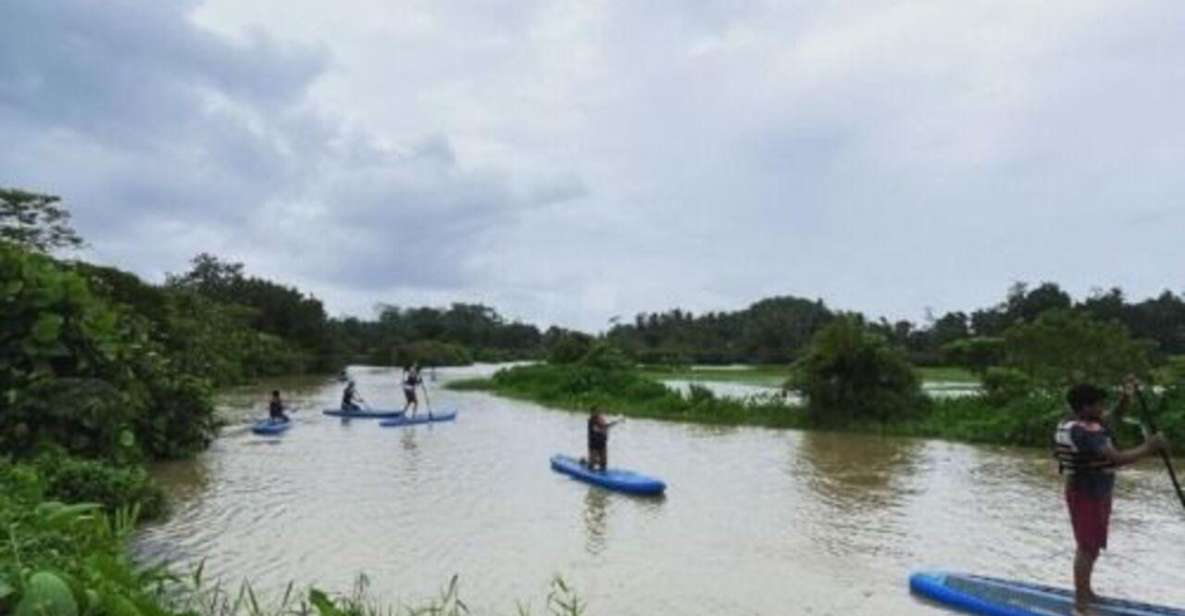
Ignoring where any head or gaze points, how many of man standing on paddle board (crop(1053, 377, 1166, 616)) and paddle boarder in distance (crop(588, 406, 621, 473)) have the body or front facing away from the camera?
0

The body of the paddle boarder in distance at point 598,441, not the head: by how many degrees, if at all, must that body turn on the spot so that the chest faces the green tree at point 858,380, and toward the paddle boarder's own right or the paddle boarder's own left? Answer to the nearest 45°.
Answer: approximately 90° to the paddle boarder's own left

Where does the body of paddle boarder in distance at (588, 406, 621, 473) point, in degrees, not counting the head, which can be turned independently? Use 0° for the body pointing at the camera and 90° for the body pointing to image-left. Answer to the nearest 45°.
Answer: approximately 315°
